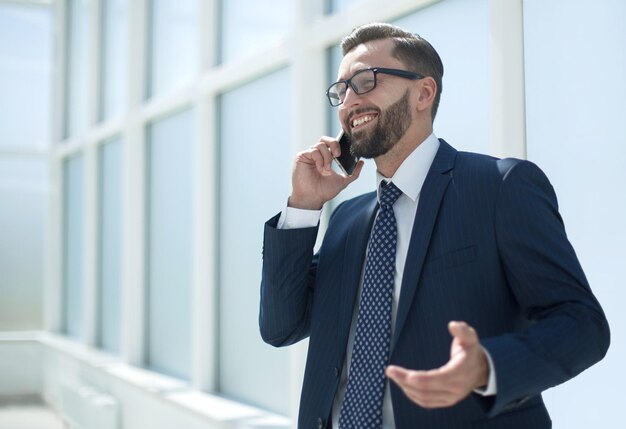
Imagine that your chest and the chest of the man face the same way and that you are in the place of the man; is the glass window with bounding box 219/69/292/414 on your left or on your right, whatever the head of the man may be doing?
on your right

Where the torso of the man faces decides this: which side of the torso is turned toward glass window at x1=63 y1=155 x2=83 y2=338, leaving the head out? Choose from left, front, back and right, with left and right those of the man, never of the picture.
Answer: right

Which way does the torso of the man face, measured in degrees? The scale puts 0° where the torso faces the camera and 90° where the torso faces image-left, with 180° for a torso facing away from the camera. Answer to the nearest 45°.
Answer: approximately 45°

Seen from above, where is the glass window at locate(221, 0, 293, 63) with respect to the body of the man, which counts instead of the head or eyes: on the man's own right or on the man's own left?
on the man's own right

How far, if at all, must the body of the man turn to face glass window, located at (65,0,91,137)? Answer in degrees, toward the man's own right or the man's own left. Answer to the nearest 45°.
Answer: approximately 90° to the man's own right

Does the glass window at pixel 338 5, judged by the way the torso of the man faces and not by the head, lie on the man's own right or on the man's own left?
on the man's own right

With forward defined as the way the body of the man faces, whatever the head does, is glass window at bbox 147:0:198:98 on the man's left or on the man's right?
on the man's right

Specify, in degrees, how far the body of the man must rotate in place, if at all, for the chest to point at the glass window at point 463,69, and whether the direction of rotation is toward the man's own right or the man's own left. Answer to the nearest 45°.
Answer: approximately 135° to the man's own right
